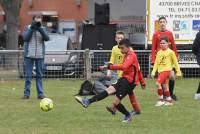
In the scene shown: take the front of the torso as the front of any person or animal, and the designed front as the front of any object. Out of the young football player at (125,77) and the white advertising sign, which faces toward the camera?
the white advertising sign

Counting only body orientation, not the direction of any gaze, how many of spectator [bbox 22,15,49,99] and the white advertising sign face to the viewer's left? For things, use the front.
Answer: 0

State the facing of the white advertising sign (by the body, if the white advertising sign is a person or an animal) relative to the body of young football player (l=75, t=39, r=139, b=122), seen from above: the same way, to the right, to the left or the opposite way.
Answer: to the left

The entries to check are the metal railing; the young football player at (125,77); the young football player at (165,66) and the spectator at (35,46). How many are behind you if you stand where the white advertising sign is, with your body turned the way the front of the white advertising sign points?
0

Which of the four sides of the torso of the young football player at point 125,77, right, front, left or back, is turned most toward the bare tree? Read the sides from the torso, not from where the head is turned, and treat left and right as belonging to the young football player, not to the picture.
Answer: right

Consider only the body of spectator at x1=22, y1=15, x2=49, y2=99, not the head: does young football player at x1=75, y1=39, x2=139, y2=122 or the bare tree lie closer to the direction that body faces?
the young football player

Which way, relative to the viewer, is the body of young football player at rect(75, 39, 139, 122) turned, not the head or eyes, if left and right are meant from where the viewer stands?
facing to the left of the viewer

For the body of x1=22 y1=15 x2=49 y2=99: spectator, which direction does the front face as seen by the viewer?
toward the camera

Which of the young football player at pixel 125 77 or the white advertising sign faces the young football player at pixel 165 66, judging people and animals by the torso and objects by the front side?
the white advertising sign

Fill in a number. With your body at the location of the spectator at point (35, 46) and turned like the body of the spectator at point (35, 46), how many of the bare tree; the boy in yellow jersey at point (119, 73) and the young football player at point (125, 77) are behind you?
1

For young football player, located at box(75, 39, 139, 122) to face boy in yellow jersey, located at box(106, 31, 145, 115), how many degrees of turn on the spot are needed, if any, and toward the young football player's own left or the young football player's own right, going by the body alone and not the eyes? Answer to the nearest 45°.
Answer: approximately 90° to the young football player's own right

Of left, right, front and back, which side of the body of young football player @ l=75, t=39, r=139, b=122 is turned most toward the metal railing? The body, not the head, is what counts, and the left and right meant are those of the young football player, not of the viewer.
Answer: right

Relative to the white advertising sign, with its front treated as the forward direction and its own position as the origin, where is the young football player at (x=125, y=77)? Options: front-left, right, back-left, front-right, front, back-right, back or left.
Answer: front

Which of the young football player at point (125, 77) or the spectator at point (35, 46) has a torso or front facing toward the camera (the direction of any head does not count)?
the spectator

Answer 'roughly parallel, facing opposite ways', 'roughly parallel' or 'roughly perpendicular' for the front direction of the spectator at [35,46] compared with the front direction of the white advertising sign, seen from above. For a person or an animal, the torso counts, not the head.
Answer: roughly parallel

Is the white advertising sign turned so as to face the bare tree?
no
